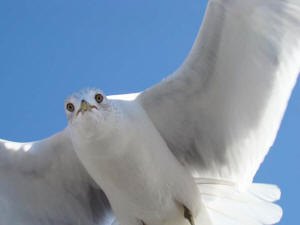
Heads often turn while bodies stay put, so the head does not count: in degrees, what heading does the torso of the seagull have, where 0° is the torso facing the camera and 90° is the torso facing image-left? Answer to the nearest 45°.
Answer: approximately 45°
